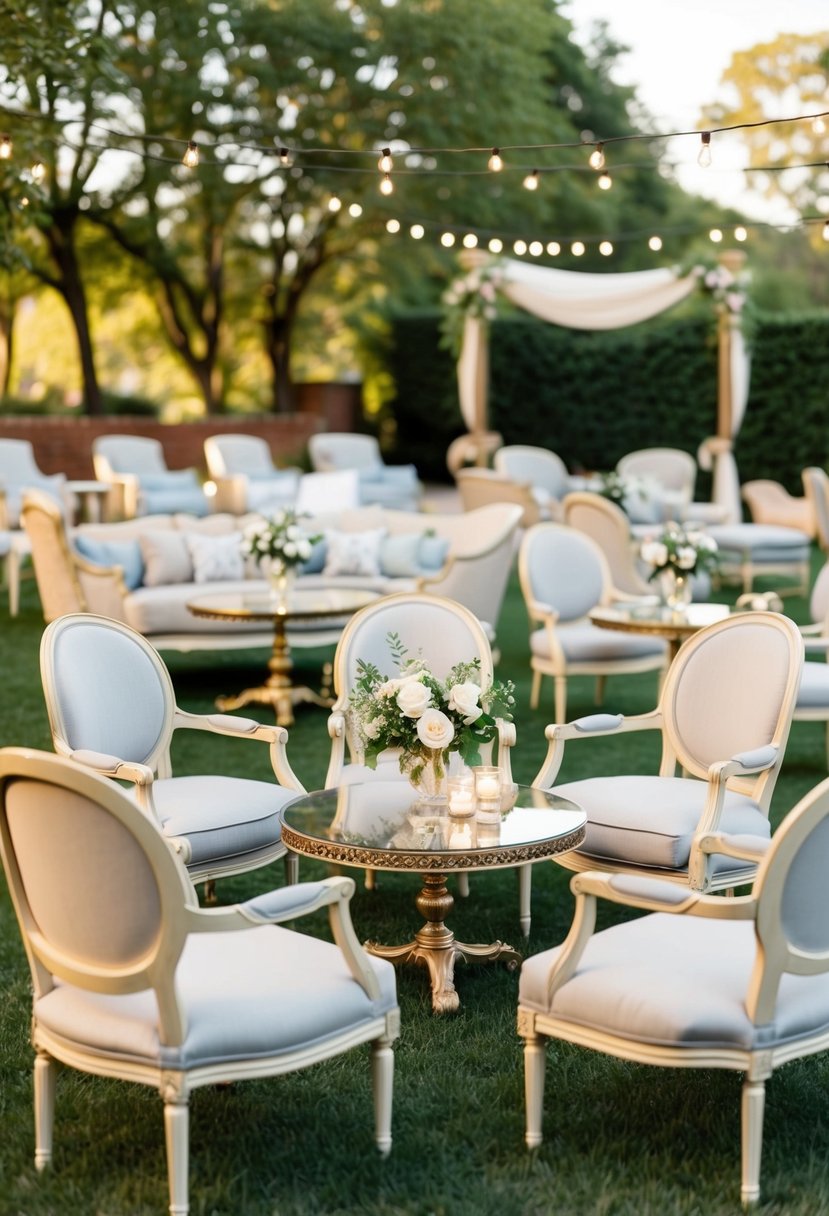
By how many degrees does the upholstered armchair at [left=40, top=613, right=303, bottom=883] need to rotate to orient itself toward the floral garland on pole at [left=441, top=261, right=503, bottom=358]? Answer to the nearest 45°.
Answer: approximately 135° to its left

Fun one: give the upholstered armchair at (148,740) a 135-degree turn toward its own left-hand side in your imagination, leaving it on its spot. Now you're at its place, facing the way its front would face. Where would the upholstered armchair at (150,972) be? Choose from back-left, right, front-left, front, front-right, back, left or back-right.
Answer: back

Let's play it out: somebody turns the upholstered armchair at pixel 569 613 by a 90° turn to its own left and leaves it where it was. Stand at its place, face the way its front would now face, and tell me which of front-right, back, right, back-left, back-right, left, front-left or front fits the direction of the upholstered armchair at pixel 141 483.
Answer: left

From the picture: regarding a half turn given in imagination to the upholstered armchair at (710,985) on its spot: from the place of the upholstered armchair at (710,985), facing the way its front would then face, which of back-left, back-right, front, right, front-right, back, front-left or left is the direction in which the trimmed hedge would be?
back-left

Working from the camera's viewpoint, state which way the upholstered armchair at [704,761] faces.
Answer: facing the viewer and to the left of the viewer

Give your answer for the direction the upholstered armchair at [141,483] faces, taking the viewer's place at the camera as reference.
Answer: facing the viewer and to the right of the viewer

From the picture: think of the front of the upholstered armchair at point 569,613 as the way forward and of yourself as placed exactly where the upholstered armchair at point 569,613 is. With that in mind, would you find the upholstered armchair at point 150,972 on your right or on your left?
on your right

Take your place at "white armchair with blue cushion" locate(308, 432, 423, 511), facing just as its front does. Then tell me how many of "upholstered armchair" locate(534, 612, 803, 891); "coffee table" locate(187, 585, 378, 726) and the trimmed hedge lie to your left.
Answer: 1

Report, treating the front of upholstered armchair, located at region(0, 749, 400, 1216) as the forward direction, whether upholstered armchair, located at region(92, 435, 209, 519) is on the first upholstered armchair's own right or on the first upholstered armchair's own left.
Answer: on the first upholstered armchair's own left

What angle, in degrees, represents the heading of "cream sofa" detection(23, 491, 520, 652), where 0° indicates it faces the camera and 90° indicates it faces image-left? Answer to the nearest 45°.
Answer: approximately 0°

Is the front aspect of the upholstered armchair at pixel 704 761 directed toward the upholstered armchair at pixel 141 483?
no

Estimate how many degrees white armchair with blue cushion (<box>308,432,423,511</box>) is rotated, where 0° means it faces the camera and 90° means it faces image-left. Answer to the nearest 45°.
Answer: approximately 315°

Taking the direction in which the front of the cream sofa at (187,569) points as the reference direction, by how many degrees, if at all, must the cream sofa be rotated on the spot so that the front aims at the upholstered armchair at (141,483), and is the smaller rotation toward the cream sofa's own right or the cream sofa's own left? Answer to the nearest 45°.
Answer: approximately 180°

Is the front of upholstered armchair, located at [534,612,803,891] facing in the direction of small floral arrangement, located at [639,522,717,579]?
no

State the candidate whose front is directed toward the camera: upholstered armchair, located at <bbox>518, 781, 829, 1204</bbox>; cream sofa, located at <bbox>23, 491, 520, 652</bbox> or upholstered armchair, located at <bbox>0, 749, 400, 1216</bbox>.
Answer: the cream sofa

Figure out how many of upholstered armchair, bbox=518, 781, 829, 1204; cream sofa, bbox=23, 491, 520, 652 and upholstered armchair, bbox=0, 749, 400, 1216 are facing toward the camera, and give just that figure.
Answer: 1

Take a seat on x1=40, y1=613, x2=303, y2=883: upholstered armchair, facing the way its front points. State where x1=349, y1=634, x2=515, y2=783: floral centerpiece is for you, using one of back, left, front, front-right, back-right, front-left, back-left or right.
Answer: front

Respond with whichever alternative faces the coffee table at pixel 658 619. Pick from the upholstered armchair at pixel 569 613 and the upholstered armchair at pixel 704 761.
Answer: the upholstered armchair at pixel 569 613
